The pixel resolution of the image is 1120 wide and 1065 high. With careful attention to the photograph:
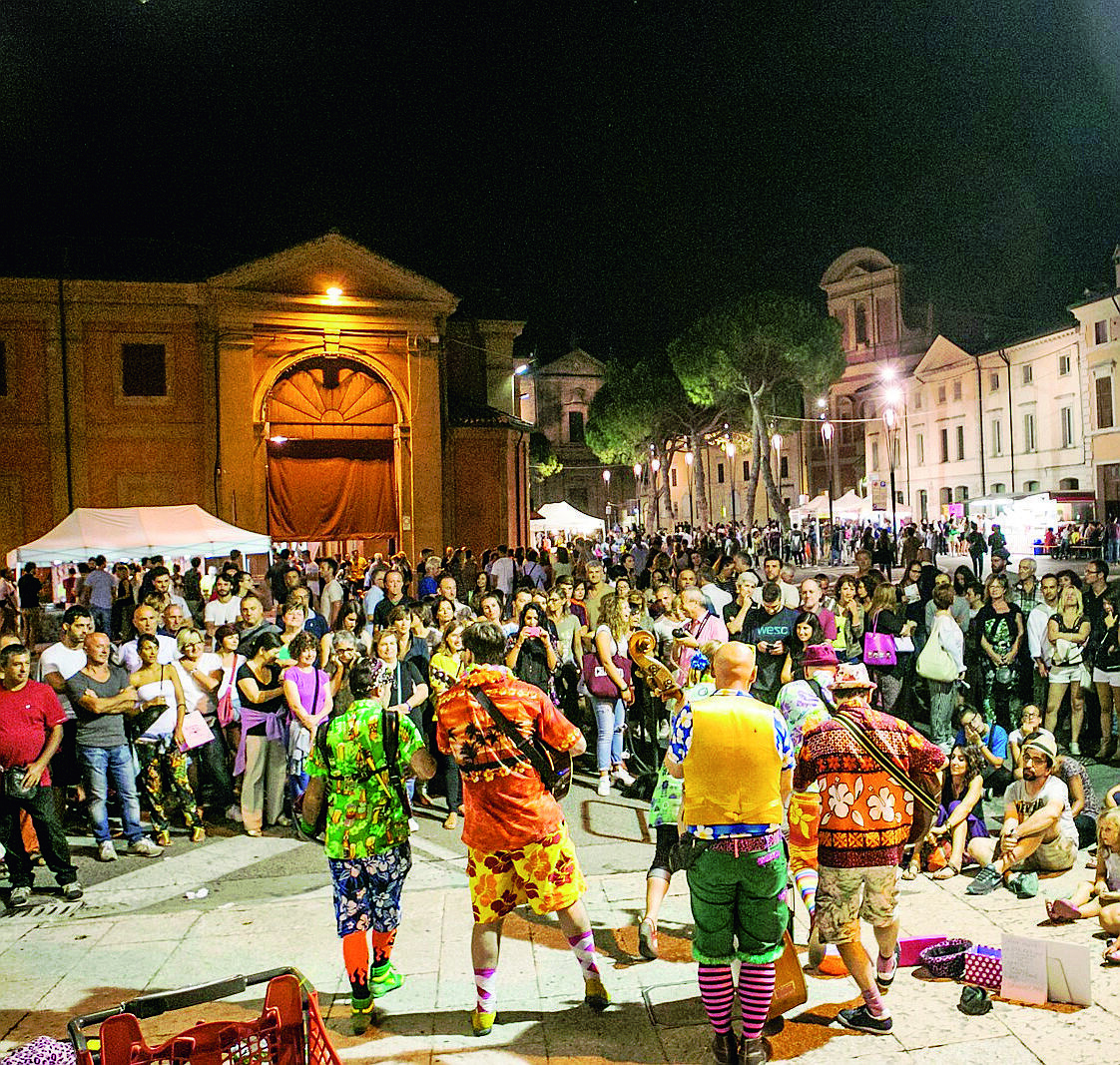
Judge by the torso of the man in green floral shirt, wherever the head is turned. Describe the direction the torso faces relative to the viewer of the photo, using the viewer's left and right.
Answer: facing away from the viewer

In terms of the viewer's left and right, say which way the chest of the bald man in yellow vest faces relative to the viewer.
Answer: facing away from the viewer

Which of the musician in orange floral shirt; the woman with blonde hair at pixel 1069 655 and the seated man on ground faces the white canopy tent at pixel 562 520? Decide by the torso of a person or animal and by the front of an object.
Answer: the musician in orange floral shirt

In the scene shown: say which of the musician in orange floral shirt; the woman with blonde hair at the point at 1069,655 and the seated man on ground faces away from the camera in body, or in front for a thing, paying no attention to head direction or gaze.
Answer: the musician in orange floral shirt

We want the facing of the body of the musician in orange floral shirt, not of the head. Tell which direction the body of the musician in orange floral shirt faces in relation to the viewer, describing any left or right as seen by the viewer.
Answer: facing away from the viewer

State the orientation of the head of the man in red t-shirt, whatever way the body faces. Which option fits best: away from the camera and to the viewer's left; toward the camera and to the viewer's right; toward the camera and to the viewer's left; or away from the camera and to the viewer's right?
toward the camera and to the viewer's right

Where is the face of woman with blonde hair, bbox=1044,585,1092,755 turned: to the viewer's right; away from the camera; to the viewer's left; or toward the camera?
toward the camera

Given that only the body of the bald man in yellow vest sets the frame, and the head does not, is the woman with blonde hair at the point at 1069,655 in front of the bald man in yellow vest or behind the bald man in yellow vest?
in front

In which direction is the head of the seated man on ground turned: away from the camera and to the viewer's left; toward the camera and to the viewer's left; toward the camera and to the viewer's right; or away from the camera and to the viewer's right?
toward the camera and to the viewer's left

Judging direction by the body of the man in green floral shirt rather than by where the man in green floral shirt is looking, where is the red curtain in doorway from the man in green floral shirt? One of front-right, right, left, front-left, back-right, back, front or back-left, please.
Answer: front

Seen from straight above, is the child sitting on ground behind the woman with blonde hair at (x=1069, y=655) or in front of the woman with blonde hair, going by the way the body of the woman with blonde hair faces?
in front

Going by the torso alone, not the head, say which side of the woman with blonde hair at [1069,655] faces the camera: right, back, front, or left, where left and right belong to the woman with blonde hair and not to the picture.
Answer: front

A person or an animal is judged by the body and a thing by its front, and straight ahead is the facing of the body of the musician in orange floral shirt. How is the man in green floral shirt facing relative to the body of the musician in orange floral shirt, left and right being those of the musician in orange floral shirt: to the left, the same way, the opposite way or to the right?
the same way

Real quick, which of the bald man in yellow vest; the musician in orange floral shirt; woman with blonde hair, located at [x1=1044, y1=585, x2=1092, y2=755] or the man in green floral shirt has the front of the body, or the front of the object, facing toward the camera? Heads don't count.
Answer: the woman with blonde hair

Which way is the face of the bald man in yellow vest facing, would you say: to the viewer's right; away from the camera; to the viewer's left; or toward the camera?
away from the camera

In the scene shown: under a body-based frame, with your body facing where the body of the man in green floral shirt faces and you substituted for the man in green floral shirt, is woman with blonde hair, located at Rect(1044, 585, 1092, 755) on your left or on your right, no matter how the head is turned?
on your right
